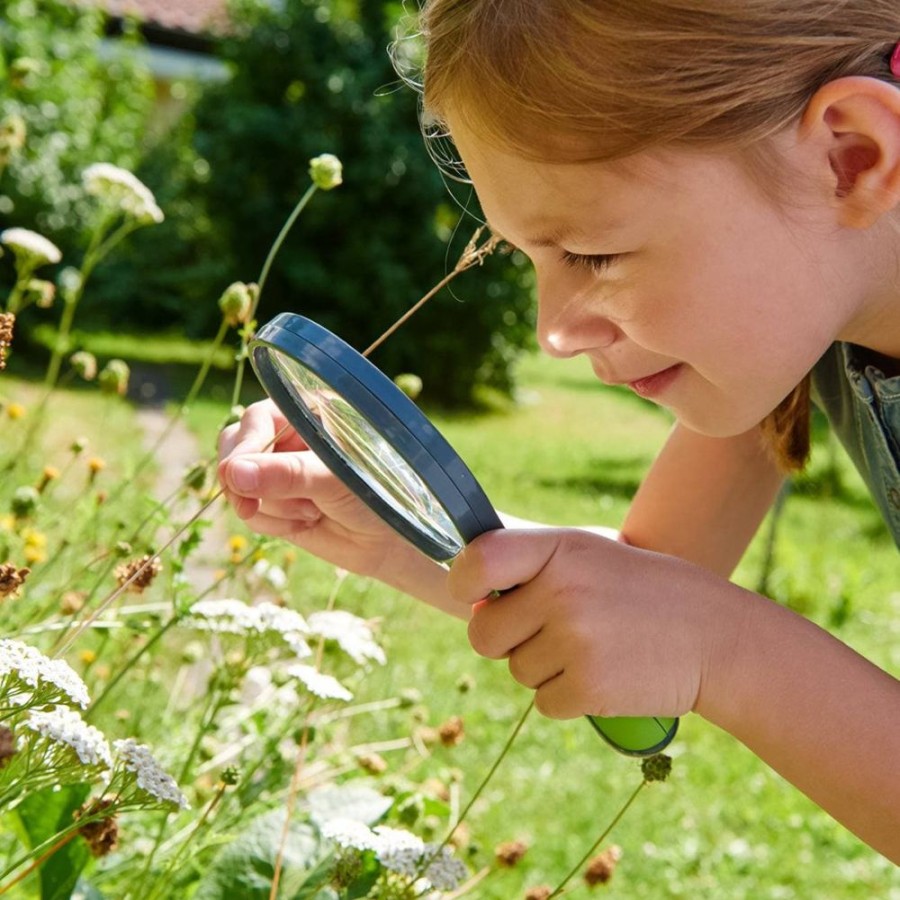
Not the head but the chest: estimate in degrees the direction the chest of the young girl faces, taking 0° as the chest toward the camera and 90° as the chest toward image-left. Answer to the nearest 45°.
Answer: approximately 90°

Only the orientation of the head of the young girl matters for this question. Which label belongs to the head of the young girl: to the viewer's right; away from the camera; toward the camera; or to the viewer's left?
to the viewer's left

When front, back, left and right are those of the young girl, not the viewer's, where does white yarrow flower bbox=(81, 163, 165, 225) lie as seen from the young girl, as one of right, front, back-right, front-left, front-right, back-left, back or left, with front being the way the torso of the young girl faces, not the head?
front-right

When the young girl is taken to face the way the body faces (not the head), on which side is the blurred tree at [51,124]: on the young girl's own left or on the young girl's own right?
on the young girl's own right

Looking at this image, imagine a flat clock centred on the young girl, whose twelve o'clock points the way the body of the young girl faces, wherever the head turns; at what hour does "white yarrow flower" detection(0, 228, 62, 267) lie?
The white yarrow flower is roughly at 1 o'clock from the young girl.

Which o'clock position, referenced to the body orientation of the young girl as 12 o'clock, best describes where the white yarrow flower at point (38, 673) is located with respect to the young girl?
The white yarrow flower is roughly at 10 o'clock from the young girl.
